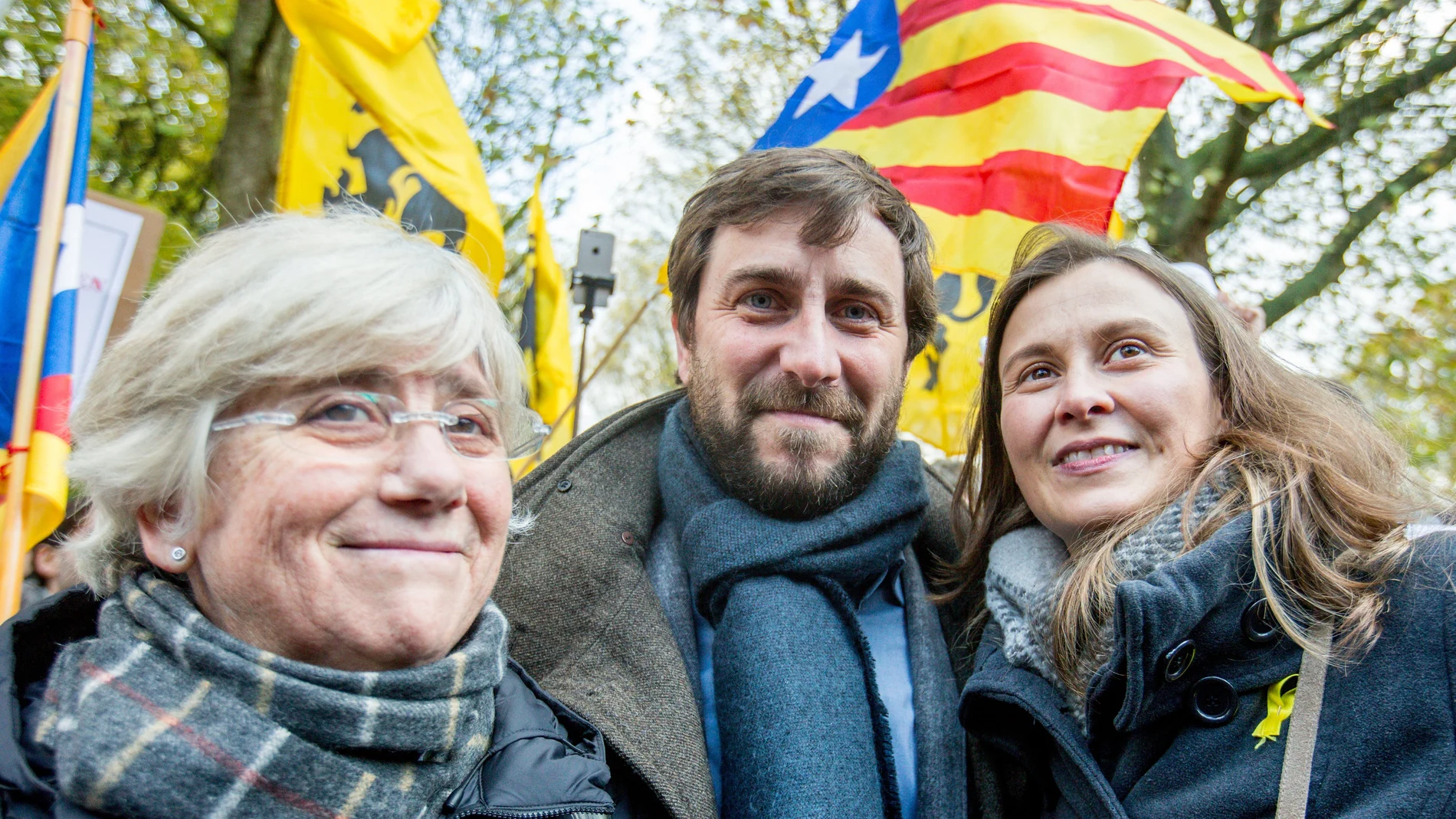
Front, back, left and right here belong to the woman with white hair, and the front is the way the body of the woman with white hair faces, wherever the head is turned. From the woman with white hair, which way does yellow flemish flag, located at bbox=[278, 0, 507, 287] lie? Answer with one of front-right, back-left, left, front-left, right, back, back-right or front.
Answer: back-left

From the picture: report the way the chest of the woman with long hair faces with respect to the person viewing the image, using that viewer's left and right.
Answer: facing the viewer and to the left of the viewer

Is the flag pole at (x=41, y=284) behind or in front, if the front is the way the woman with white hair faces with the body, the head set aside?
behind

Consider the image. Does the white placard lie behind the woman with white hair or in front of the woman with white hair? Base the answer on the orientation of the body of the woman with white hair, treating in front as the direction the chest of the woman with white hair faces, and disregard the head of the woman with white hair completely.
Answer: behind

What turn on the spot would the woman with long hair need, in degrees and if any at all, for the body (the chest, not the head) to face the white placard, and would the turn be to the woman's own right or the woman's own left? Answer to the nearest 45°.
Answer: approximately 45° to the woman's own right

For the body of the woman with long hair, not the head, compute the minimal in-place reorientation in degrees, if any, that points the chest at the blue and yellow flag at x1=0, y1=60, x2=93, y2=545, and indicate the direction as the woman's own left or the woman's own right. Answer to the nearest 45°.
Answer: approximately 45° to the woman's own right

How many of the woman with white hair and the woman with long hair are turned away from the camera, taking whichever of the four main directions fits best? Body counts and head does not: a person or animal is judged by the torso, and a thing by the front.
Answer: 0

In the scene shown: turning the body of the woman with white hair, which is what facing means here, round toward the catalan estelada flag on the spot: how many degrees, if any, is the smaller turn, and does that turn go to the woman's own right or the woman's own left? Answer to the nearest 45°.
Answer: approximately 90° to the woman's own left

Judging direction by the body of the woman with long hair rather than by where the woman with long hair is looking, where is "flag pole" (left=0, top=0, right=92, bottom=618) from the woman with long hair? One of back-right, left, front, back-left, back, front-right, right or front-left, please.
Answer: front-right

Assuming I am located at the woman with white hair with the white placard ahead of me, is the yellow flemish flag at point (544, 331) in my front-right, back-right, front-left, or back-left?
front-right

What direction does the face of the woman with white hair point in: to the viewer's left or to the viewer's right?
to the viewer's right

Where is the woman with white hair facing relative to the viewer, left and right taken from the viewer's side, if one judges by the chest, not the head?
facing the viewer and to the right of the viewer

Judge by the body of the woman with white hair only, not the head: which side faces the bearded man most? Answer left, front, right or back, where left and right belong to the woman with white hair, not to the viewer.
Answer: left
